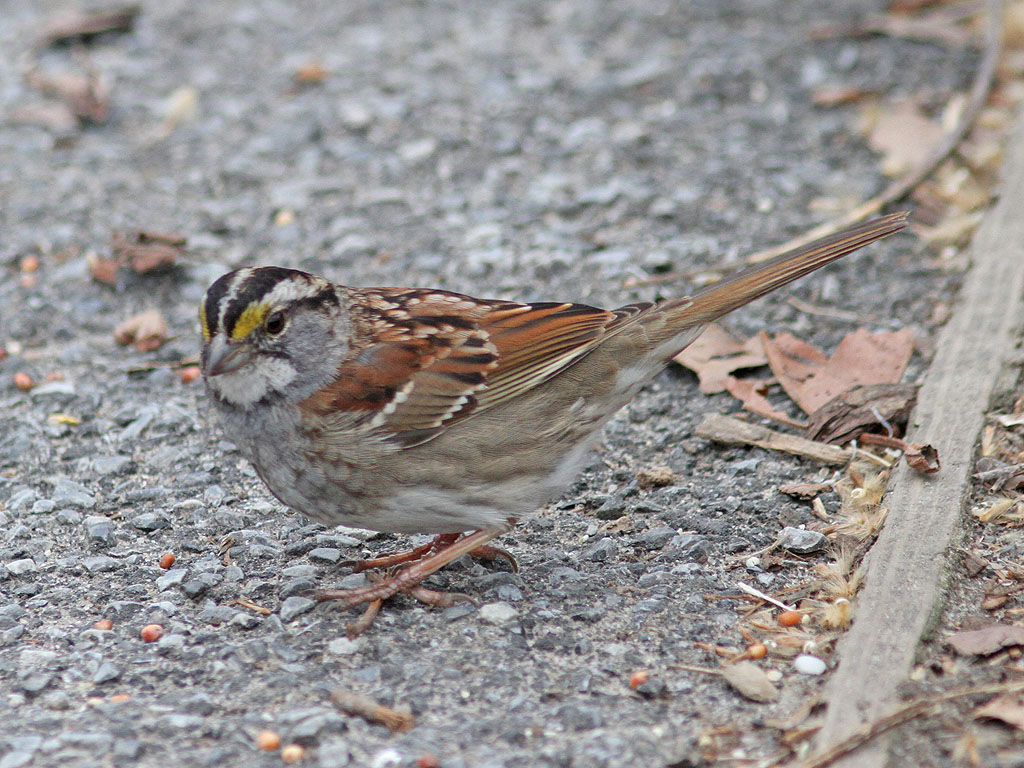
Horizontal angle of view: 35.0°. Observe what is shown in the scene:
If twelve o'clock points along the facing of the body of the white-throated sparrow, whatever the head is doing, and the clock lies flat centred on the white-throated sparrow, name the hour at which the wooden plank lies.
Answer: The wooden plank is roughly at 6 o'clock from the white-throated sparrow.

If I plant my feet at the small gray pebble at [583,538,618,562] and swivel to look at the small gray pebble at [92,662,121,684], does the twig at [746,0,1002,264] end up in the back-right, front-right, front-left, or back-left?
back-right

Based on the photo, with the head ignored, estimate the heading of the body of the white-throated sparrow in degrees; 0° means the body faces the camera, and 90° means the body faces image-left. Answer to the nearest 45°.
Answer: approximately 90°

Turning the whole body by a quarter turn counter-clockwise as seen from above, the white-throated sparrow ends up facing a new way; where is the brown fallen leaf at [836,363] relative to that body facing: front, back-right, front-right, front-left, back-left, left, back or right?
back-left

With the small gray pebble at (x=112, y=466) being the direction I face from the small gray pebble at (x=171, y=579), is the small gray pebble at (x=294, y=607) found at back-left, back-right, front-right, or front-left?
back-right

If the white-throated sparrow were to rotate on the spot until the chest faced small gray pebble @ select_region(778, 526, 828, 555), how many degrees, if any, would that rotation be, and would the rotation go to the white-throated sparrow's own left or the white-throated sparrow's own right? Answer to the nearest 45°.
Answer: approximately 180°

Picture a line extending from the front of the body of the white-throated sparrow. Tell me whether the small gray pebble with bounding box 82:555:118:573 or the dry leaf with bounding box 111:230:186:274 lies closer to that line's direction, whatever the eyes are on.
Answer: the small gray pebble

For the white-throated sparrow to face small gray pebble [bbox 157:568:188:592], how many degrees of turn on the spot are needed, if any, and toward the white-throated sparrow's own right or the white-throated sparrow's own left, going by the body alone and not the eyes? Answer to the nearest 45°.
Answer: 0° — it already faces it

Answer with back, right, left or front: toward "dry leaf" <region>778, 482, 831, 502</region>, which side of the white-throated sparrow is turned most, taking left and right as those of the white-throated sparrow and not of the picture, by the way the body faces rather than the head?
back

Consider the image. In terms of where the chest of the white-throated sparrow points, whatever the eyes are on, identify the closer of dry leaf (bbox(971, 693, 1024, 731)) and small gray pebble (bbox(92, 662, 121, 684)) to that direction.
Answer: the small gray pebble

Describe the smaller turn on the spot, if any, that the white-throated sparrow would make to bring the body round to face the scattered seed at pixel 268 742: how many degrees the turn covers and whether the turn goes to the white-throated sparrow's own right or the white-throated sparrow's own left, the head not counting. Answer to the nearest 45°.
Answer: approximately 90° to the white-throated sparrow's own left

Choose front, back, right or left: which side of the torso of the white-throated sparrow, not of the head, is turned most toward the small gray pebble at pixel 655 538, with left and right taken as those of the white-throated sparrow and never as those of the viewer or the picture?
back

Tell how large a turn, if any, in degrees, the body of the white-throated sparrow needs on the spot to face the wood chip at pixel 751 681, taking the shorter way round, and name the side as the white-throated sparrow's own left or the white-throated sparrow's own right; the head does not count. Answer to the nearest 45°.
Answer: approximately 135° to the white-throated sparrow's own left
